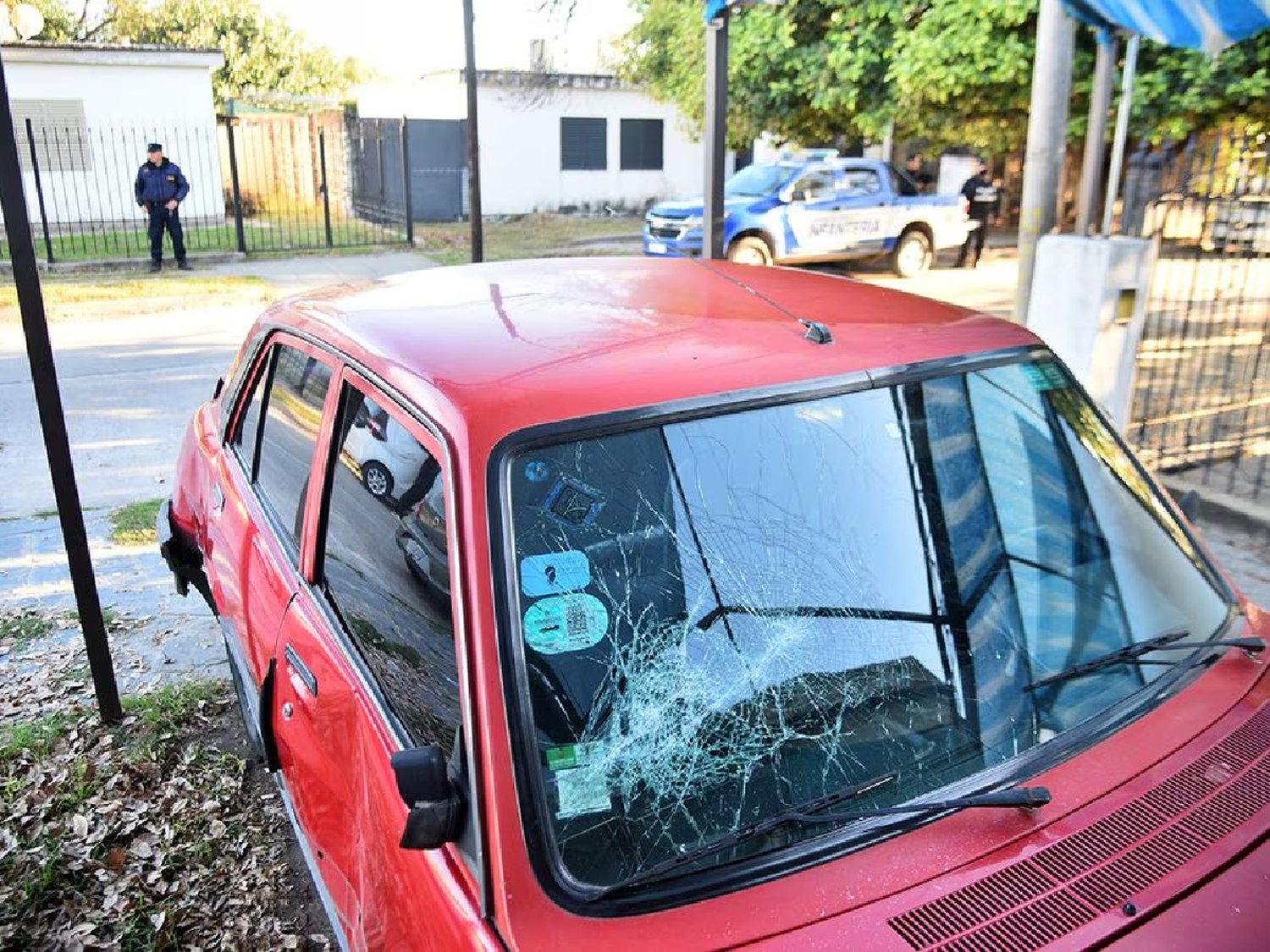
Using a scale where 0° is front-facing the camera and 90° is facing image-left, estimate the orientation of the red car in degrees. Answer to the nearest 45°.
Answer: approximately 315°

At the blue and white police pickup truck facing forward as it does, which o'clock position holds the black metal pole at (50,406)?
The black metal pole is roughly at 11 o'clock from the blue and white police pickup truck.

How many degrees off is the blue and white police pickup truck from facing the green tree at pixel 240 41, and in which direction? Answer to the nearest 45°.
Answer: approximately 90° to its right

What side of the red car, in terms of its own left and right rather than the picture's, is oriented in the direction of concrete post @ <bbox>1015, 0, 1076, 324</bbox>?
left

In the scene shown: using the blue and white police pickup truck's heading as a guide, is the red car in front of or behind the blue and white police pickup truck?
in front

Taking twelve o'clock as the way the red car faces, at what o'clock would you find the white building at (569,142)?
The white building is roughly at 7 o'clock from the red car.

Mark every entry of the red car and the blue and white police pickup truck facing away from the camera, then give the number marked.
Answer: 0

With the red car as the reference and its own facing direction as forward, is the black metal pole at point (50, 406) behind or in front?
behind

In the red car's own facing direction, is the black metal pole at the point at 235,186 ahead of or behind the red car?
behind

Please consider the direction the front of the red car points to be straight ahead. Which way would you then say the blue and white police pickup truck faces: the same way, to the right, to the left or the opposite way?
to the right
